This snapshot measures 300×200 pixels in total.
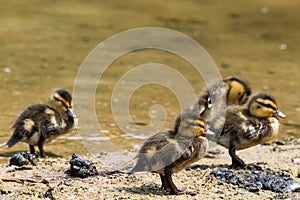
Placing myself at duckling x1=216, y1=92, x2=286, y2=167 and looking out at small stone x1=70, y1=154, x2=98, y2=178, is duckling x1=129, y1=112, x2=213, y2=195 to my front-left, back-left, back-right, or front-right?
front-left

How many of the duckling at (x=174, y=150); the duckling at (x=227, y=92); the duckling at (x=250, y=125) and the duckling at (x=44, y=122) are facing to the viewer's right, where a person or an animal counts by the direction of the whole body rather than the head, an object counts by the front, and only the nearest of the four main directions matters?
4

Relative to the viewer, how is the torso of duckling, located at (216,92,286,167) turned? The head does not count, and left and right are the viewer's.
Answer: facing to the right of the viewer

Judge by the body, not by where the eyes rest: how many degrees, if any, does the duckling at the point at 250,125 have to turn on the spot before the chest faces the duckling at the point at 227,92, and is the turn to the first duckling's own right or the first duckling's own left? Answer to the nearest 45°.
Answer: approximately 90° to the first duckling's own left

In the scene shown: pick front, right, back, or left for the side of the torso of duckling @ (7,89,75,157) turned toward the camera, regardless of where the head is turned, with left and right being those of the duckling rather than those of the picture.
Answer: right

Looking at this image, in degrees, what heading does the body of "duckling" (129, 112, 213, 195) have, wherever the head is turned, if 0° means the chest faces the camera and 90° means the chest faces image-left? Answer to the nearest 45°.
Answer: approximately 270°

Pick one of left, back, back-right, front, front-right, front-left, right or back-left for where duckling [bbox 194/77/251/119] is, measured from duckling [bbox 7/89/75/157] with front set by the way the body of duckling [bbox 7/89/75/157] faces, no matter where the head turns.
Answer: front

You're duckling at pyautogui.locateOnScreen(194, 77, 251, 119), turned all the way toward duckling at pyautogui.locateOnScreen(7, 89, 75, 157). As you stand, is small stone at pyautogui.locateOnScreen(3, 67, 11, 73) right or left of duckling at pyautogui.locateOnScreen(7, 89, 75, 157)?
right

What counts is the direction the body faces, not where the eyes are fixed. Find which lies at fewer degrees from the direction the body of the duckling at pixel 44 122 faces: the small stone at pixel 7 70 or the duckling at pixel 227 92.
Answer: the duckling

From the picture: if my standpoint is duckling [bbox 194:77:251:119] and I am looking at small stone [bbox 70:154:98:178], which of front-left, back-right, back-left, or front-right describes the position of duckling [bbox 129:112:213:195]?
front-left

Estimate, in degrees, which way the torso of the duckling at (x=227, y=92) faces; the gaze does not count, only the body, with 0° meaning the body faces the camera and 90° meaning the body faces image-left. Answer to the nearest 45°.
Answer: approximately 270°
